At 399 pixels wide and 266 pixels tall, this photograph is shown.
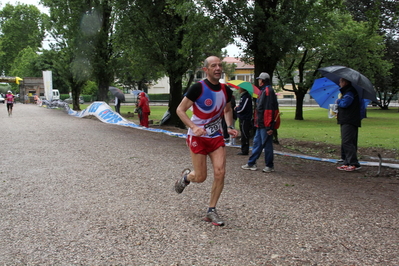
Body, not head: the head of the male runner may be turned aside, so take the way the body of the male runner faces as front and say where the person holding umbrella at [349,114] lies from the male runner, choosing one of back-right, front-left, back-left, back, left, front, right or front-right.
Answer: left

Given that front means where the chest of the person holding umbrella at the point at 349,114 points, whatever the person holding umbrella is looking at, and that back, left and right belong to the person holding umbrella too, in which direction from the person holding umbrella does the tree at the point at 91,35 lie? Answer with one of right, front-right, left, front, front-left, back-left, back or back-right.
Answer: front-right

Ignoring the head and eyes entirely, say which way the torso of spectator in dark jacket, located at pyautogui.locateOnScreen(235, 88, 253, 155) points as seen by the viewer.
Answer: to the viewer's left

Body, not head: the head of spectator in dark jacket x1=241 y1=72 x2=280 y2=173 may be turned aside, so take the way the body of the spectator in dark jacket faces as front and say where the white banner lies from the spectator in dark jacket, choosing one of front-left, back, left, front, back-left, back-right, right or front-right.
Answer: front-right

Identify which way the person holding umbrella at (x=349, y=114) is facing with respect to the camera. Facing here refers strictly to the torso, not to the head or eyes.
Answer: to the viewer's left

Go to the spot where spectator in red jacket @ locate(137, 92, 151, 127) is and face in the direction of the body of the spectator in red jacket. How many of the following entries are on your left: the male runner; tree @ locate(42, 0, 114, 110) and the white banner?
1

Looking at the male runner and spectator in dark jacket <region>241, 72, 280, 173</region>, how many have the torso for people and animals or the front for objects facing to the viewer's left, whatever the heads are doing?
1

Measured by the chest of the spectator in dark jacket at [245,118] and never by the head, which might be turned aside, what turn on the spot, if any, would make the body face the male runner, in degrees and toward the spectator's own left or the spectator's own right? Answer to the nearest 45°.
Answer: approximately 90° to the spectator's own left

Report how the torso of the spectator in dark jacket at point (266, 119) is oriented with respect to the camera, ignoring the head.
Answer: to the viewer's left

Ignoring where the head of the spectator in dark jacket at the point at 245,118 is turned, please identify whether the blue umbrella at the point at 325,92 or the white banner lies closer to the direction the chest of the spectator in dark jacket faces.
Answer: the white banner

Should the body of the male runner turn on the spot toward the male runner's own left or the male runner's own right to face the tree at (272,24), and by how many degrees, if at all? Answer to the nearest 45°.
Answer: approximately 135° to the male runner's own left
